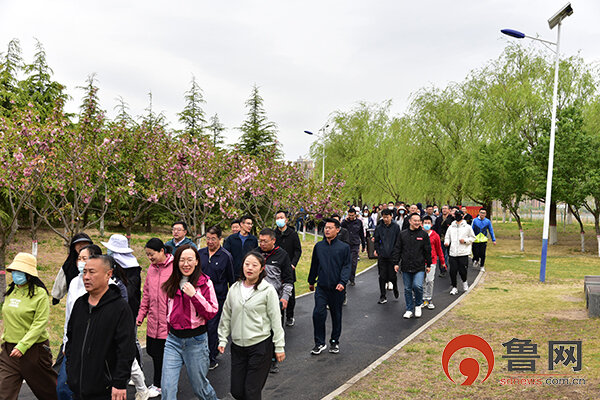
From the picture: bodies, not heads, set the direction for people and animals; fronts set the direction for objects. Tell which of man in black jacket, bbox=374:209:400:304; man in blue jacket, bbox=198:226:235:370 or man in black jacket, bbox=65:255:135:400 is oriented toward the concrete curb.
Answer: man in black jacket, bbox=374:209:400:304

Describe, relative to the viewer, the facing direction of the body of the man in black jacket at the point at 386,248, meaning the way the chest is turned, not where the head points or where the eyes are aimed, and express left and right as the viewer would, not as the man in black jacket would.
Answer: facing the viewer

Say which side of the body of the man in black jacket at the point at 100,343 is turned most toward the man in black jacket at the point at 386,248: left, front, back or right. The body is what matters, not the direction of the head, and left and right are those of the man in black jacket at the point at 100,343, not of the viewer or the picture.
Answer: back

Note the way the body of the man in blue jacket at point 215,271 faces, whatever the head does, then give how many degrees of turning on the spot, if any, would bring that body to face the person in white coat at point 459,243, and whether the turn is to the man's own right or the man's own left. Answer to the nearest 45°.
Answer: approximately 180°

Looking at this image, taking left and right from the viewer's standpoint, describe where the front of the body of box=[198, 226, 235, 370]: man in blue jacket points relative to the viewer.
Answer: facing the viewer and to the left of the viewer

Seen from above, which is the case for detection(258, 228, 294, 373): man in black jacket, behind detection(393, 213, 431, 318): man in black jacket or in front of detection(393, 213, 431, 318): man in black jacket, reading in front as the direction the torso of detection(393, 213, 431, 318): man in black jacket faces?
in front

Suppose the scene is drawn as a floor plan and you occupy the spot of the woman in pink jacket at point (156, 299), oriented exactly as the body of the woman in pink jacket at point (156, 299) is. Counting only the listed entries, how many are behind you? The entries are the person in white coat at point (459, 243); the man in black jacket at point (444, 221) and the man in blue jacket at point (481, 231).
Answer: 3

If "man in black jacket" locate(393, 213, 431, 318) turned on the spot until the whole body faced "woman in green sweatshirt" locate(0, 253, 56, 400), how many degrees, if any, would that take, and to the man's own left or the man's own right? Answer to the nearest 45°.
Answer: approximately 45° to the man's own right

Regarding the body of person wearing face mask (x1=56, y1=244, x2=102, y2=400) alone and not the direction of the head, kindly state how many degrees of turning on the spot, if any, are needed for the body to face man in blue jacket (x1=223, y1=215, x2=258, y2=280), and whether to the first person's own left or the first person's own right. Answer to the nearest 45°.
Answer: approximately 180°

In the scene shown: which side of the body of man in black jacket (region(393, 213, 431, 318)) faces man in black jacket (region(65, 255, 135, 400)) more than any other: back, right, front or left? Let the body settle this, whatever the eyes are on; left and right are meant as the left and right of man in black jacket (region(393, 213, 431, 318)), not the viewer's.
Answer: front

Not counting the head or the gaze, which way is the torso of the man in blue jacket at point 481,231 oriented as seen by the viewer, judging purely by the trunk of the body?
toward the camera

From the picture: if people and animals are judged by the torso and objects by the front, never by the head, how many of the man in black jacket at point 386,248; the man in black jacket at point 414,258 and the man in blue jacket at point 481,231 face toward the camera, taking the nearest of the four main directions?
3

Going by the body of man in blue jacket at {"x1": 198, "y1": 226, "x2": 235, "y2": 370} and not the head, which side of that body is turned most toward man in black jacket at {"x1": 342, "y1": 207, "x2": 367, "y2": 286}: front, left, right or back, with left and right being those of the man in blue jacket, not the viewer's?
back

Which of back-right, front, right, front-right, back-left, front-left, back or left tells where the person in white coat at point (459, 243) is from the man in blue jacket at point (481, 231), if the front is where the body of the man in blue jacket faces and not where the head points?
front
